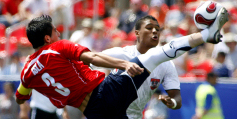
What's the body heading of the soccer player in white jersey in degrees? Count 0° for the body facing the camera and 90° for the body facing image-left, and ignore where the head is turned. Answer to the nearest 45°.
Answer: approximately 315°

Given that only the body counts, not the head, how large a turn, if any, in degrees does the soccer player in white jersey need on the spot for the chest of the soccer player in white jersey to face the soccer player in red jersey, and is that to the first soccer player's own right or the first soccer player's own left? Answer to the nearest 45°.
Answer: approximately 90° to the first soccer player's own right

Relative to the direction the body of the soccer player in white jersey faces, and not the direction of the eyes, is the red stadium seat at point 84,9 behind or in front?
behind
